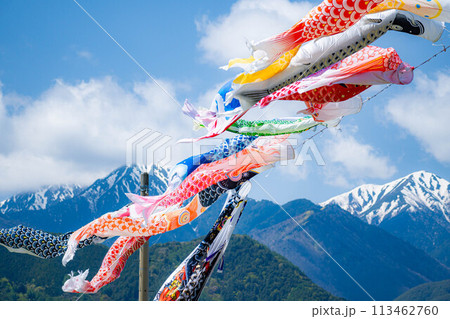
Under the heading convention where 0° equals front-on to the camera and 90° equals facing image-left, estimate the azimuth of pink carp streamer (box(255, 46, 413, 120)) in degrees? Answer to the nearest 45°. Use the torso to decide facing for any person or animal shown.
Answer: approximately 270°

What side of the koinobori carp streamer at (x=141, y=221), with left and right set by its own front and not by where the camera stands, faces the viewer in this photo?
right

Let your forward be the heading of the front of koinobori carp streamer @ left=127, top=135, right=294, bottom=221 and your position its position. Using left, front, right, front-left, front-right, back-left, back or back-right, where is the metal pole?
back-left

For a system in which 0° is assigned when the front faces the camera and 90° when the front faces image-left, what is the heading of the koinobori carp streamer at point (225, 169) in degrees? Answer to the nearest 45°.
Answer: approximately 270°

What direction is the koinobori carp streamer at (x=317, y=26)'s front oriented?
to the viewer's right

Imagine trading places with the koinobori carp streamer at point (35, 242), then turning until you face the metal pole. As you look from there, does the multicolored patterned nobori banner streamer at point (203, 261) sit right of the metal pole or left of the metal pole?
right

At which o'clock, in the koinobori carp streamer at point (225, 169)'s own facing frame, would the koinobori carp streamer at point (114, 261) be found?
the koinobori carp streamer at point (114, 261) is roughly at 7 o'clock from the koinobori carp streamer at point (225, 169).

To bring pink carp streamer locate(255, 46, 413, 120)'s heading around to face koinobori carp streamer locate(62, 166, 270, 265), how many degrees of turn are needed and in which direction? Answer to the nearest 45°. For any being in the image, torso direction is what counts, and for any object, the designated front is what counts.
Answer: approximately 180°
